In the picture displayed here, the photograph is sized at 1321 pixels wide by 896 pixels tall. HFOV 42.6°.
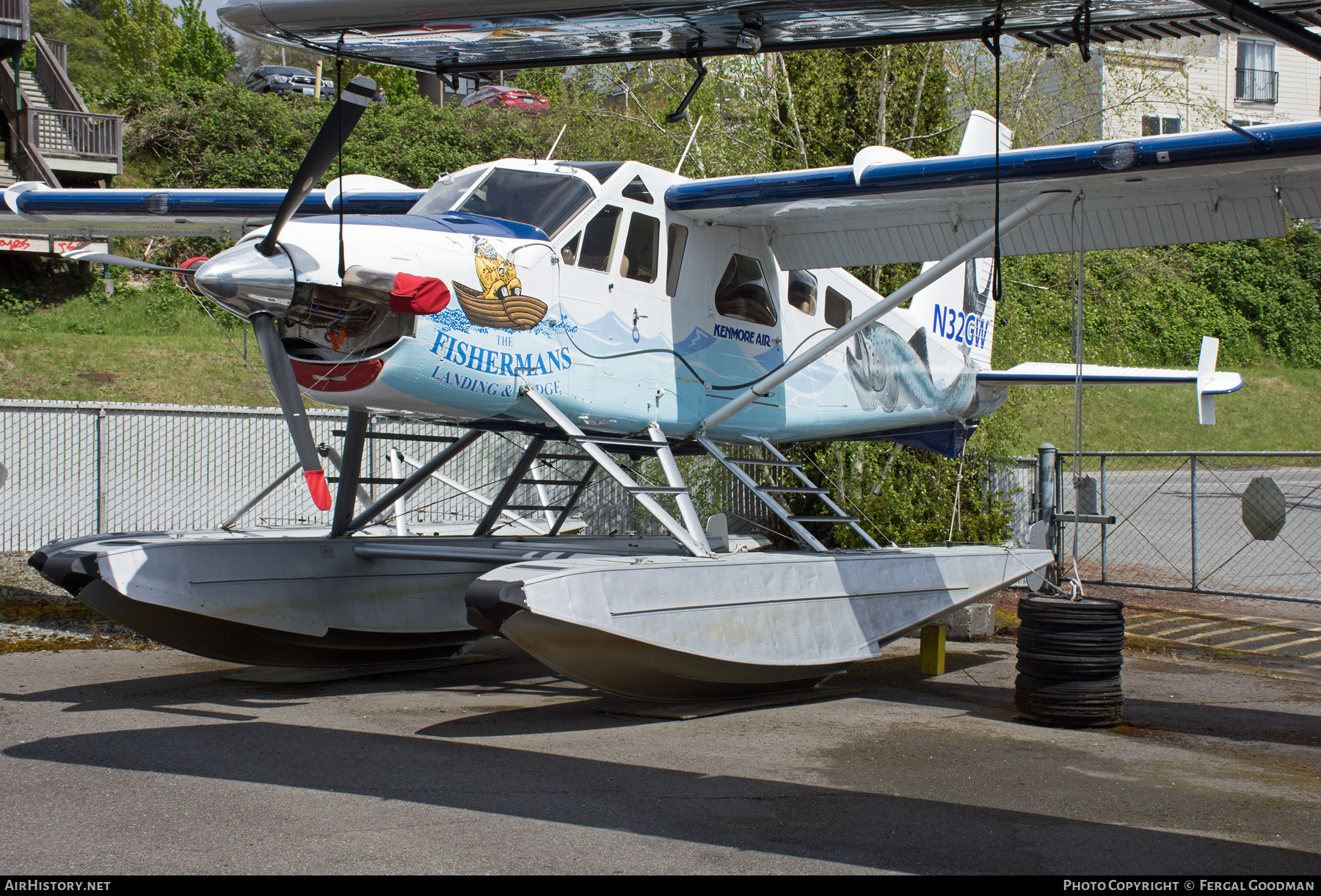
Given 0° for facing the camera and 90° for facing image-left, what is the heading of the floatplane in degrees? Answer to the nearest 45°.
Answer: approximately 45°

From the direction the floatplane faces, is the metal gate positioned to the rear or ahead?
to the rear

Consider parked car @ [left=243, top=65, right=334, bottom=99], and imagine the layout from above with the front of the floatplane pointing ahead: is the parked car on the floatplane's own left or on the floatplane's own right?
on the floatplane's own right

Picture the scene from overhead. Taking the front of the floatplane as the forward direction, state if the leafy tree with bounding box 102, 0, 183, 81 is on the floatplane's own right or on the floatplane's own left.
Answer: on the floatplane's own right
